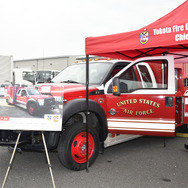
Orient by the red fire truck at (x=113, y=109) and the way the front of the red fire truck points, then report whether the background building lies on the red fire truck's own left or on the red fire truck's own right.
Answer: on the red fire truck's own right

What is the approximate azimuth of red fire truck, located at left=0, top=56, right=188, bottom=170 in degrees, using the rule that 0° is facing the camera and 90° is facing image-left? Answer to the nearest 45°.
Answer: approximately 45°
